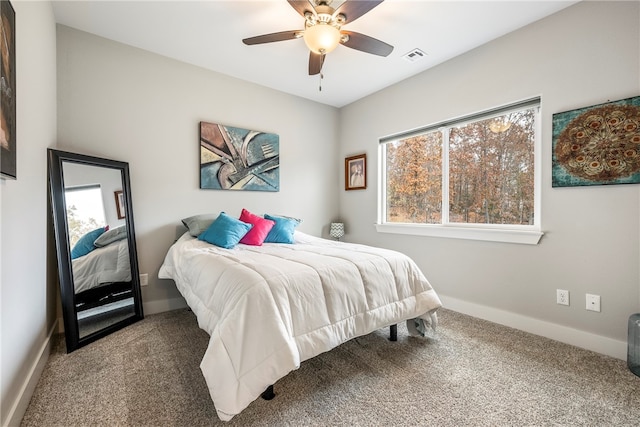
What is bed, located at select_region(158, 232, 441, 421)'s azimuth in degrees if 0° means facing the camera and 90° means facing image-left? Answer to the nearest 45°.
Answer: approximately 315°

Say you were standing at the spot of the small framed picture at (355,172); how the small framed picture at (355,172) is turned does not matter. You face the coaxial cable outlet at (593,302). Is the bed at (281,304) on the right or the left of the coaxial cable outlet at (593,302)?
right

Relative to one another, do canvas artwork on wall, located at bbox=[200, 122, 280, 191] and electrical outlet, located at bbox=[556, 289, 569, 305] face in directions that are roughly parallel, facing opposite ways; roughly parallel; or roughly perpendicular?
roughly perpendicular

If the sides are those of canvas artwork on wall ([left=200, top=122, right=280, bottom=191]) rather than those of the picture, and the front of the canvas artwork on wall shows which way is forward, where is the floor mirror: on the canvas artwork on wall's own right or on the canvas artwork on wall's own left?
on the canvas artwork on wall's own right

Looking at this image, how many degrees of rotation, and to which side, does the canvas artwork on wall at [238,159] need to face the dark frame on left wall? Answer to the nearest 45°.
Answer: approximately 90° to its right

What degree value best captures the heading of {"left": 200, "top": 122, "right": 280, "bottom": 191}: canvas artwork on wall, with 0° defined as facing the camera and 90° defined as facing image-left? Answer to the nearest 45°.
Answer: approximately 315°

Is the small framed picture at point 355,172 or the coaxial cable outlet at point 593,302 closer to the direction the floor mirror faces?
the coaxial cable outlet

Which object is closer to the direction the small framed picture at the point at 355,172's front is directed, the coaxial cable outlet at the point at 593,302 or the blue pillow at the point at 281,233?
the blue pillow

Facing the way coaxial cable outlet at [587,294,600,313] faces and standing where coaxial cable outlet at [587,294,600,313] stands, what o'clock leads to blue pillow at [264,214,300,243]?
The blue pillow is roughly at 2 o'clock from the coaxial cable outlet.

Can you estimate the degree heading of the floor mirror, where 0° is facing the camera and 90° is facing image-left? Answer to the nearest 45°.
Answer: approximately 315°

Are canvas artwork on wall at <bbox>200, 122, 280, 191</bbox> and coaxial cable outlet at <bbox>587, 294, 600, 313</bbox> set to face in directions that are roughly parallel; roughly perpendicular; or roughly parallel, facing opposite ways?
roughly perpendicular

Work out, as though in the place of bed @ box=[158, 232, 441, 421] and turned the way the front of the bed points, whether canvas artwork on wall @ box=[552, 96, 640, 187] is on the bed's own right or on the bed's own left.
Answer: on the bed's own left
